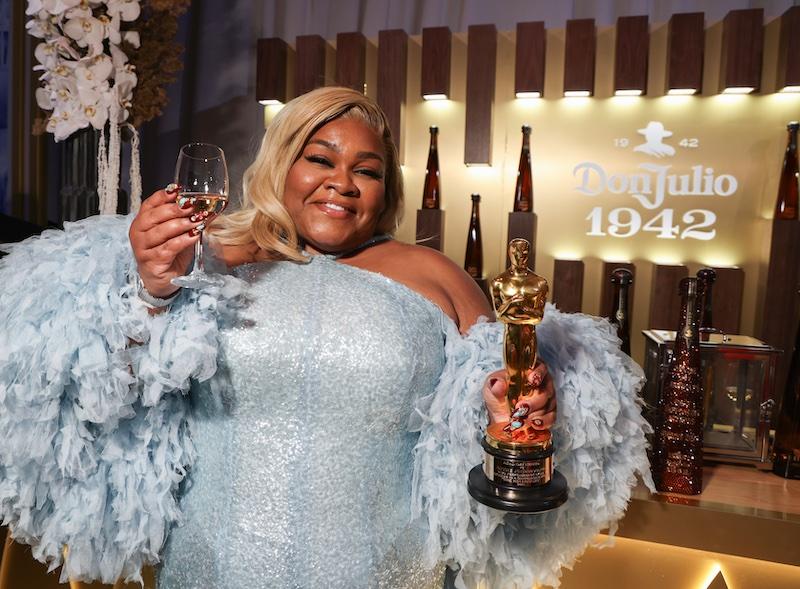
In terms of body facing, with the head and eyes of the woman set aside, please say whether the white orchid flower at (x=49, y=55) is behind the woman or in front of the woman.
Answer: behind

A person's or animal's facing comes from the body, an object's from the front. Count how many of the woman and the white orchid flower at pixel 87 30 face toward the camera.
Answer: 2

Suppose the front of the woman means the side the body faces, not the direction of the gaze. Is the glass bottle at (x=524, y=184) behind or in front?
behind

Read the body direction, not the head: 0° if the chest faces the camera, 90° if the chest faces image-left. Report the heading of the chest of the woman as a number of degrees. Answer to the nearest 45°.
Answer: approximately 0°

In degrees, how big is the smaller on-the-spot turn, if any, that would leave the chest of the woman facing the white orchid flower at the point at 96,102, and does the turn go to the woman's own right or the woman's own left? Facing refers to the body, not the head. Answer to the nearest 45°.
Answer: approximately 135° to the woman's own right

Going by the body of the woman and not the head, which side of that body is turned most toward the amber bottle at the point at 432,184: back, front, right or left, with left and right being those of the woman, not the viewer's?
back

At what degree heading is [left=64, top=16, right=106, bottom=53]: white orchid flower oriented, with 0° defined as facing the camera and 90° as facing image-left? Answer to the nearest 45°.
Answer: approximately 0°

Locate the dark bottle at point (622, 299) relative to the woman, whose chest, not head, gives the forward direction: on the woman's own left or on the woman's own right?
on the woman's own left

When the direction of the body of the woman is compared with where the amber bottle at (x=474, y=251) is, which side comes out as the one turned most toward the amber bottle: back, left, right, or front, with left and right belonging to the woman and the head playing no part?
back

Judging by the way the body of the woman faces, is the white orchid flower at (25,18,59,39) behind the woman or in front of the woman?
behind
